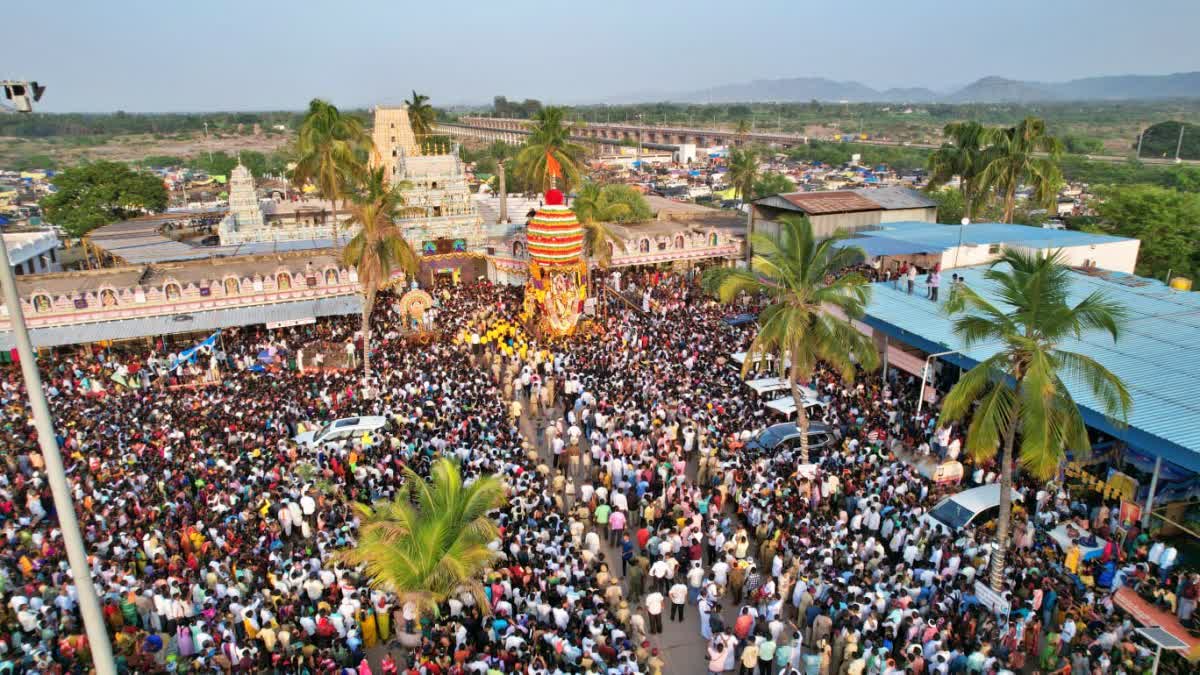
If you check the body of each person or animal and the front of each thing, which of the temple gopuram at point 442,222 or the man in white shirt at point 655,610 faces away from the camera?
the man in white shirt

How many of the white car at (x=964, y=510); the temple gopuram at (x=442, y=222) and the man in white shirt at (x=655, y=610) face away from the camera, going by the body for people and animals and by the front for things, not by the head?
1

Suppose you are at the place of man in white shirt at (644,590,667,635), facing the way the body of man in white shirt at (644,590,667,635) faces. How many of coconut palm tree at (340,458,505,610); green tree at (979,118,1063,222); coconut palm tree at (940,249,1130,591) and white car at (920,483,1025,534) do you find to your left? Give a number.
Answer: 1

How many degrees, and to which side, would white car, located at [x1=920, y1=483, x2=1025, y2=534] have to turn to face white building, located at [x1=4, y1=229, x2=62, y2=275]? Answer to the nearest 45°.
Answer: approximately 45° to its right

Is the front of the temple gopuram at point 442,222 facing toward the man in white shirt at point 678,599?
yes

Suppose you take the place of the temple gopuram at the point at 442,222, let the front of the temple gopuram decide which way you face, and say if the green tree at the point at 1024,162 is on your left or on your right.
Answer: on your left

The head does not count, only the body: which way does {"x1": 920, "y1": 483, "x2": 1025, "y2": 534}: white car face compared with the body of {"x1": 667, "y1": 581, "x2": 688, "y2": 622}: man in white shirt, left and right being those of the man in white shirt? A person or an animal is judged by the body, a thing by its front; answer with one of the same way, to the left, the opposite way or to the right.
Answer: to the left

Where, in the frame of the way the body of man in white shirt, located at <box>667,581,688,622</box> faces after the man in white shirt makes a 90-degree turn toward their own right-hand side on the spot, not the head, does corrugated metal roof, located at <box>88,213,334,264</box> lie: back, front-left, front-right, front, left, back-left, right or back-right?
back-left

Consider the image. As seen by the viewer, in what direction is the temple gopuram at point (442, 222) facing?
toward the camera

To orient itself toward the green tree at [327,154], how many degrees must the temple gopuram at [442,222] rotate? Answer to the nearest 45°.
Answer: approximately 90° to its right

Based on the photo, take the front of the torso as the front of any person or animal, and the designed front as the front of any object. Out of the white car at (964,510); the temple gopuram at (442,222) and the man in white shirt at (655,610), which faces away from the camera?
the man in white shirt

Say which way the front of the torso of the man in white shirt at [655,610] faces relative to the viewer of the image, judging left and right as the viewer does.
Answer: facing away from the viewer

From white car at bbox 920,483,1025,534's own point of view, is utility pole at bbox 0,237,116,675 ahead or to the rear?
ahead

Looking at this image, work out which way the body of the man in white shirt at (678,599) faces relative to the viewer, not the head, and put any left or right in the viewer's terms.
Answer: facing away from the viewer

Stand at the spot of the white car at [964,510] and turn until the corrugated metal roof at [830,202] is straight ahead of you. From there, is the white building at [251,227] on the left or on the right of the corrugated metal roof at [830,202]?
left

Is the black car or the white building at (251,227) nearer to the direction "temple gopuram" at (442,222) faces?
the black car
